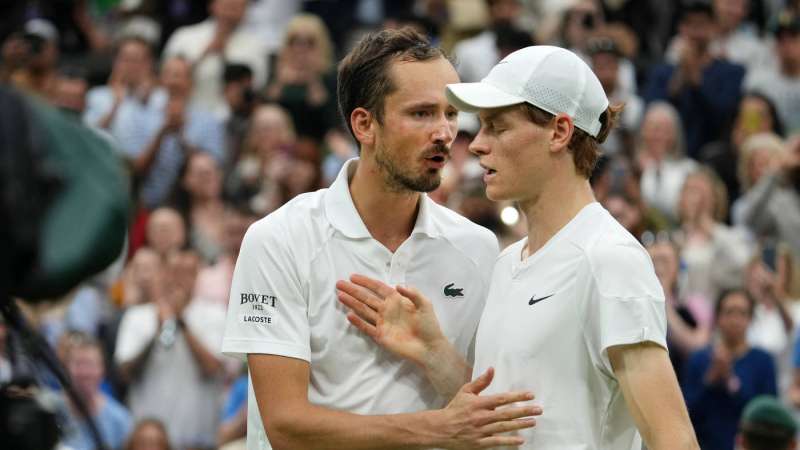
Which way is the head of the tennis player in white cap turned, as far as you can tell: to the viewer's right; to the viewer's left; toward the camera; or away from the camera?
to the viewer's left

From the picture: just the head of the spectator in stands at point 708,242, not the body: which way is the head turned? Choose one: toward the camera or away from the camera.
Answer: toward the camera

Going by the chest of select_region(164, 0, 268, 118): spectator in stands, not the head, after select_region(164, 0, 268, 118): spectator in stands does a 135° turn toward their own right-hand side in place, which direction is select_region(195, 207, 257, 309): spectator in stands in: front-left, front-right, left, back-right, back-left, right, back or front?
back-left

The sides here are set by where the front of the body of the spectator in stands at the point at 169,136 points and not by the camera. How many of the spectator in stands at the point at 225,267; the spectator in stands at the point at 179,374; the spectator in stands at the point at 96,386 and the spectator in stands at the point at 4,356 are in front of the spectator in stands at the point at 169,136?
4

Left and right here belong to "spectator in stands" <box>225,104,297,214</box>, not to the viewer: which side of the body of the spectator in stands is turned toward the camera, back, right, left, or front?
front

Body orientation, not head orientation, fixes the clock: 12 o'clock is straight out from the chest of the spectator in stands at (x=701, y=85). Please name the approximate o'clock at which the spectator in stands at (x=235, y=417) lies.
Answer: the spectator in stands at (x=235, y=417) is roughly at 1 o'clock from the spectator in stands at (x=701, y=85).

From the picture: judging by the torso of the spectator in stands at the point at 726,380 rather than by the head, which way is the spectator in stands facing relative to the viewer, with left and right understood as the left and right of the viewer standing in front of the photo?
facing the viewer

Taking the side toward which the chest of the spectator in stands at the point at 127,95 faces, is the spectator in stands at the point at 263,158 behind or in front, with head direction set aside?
in front

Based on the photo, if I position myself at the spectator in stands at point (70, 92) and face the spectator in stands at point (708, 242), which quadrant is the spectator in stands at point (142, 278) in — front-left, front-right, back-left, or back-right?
front-right

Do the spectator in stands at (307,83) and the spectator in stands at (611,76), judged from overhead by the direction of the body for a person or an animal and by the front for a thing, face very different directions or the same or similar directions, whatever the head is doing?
same or similar directions

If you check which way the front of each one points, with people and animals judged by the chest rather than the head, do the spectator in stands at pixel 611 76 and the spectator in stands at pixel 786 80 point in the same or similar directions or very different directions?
same or similar directions

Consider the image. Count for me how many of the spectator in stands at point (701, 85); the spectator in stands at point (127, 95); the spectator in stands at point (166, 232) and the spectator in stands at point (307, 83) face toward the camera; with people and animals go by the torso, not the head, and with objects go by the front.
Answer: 4

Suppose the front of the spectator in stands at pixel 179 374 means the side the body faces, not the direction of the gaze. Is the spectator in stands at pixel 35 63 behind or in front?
behind

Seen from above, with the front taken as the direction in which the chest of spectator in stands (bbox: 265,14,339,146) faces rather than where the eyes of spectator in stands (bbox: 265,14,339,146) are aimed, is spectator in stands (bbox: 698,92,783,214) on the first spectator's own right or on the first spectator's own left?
on the first spectator's own left

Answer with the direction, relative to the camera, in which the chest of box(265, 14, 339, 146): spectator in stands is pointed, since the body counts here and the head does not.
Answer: toward the camera
